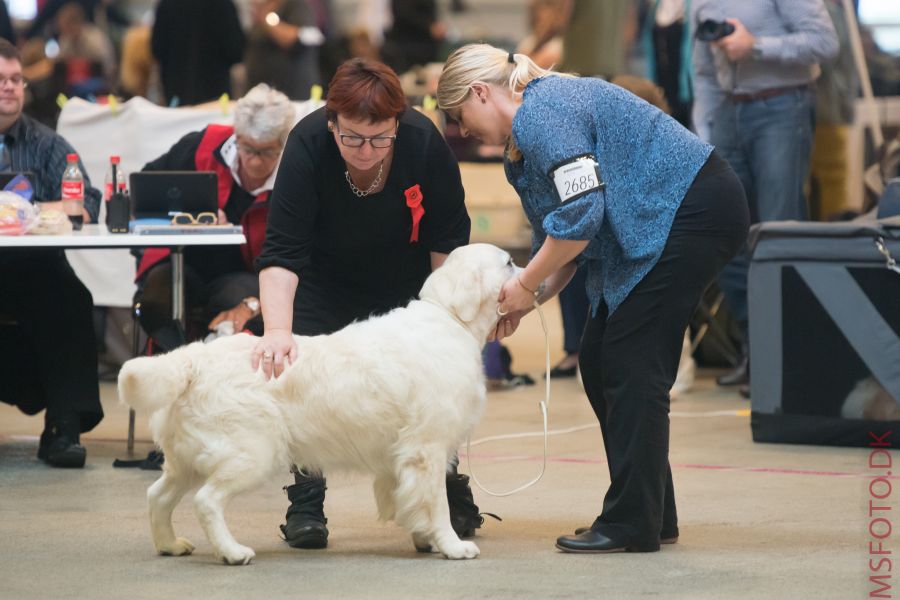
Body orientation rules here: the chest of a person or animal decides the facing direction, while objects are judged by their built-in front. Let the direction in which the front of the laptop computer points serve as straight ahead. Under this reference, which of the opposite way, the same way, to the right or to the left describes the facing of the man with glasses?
the opposite way

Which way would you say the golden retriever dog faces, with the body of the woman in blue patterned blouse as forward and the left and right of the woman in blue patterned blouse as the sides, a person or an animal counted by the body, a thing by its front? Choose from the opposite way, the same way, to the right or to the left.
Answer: the opposite way

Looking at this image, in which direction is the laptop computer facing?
away from the camera

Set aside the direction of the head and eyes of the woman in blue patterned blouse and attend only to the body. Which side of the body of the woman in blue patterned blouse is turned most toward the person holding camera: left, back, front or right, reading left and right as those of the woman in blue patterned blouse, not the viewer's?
right

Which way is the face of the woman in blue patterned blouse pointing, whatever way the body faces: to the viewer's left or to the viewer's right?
to the viewer's left

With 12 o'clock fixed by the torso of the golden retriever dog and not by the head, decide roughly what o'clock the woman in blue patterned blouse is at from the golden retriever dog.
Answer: The woman in blue patterned blouse is roughly at 12 o'clock from the golden retriever dog.

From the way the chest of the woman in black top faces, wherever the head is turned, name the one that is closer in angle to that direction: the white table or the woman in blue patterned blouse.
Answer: the woman in blue patterned blouse

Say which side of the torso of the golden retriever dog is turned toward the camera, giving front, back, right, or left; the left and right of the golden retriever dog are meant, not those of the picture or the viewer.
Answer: right

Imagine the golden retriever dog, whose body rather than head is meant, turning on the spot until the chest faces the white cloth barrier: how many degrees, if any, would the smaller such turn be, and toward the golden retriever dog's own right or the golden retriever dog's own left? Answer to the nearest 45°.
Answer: approximately 90° to the golden retriever dog's own left

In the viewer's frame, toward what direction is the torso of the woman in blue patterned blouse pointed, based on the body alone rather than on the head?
to the viewer's left

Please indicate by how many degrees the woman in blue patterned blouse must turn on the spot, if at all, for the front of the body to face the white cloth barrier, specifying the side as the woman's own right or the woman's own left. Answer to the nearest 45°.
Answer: approximately 45° to the woman's own right

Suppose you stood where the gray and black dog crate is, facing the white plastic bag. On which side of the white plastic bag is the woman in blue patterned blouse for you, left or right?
left

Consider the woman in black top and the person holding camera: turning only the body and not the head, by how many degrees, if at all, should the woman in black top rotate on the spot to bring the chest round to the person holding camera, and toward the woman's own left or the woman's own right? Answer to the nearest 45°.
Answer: approximately 135° to the woman's own left

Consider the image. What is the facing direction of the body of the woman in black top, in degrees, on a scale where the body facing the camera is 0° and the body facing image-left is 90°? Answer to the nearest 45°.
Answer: approximately 0°

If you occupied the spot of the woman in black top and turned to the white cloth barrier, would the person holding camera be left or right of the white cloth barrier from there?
right
